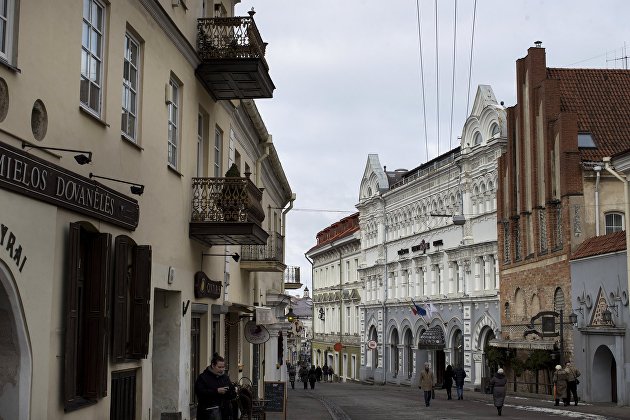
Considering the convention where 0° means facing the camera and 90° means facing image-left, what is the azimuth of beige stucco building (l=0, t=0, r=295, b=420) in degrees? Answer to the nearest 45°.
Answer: approximately 315°

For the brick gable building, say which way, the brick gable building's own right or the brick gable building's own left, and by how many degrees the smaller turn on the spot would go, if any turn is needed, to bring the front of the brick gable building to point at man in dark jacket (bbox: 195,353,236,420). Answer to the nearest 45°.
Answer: approximately 45° to the brick gable building's own left

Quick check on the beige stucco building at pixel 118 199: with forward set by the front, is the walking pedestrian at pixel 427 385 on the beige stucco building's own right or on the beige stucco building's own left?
on the beige stucco building's own left

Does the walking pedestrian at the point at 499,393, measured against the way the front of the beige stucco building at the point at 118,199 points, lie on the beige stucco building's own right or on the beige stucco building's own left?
on the beige stucco building's own left

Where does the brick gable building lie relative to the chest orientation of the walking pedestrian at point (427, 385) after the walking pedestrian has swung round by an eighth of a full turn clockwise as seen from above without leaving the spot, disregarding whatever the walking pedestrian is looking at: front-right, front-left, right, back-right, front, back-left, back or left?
back

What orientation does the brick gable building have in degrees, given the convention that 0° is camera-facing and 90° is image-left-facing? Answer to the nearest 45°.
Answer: approximately 45°
